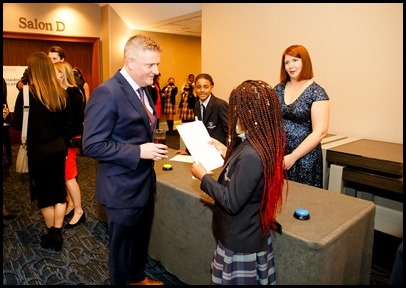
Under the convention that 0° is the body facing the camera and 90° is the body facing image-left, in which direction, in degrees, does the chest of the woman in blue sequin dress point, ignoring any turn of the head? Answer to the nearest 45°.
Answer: approximately 45°

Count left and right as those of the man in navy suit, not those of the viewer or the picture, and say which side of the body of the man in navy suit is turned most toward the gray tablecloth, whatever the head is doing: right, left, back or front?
front

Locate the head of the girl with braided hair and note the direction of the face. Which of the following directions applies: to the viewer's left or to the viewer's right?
to the viewer's left

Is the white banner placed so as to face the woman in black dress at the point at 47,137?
yes

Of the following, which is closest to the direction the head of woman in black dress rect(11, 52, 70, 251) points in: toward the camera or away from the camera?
away from the camera

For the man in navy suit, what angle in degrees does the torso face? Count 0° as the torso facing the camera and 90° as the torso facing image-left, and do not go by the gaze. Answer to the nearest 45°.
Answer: approximately 270°
